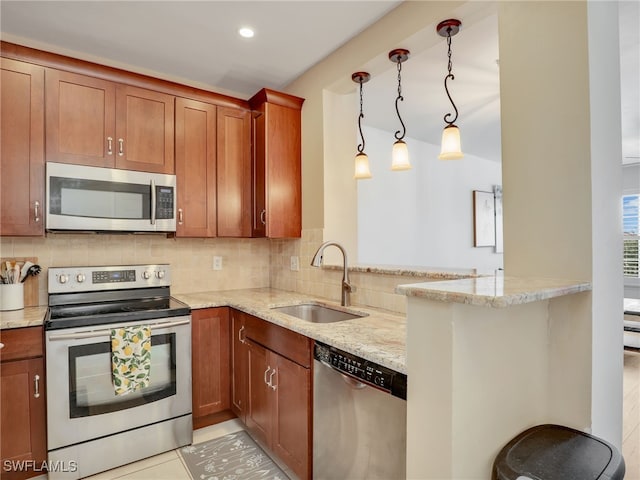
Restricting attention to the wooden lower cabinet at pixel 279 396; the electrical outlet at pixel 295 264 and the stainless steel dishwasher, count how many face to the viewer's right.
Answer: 0

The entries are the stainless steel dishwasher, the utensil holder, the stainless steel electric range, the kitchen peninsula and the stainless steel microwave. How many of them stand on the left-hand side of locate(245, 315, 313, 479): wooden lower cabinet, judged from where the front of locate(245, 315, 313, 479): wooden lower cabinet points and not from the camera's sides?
2

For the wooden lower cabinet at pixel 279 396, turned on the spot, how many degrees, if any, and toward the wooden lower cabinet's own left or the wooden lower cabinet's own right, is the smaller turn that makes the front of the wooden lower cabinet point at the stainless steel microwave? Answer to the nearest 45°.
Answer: approximately 90° to the wooden lower cabinet's own right

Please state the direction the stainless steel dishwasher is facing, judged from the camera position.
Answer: facing the viewer and to the left of the viewer

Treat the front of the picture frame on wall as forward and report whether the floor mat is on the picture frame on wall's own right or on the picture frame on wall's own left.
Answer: on the picture frame on wall's own right

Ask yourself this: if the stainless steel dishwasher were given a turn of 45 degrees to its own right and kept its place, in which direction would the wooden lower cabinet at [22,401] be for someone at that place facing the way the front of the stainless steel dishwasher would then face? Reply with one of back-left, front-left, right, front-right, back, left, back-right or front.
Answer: front

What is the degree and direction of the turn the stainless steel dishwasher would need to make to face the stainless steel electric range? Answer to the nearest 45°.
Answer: approximately 45° to its right

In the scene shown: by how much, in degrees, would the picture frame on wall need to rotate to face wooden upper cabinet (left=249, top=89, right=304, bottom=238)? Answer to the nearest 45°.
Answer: approximately 90° to its right

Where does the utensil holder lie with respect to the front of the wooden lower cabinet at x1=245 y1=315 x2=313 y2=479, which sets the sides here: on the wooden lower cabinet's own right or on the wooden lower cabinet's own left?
on the wooden lower cabinet's own right

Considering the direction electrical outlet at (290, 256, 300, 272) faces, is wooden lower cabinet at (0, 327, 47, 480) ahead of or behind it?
ahead

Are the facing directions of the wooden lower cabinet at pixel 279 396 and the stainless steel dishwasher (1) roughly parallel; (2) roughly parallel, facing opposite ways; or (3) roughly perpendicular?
roughly parallel

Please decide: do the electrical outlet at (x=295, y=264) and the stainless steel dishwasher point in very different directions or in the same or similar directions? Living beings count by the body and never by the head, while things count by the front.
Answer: same or similar directions

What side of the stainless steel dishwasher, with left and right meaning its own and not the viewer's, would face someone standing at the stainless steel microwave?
right

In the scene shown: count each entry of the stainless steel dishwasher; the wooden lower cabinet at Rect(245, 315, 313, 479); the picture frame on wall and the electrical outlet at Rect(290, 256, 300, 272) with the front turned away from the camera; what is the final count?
0

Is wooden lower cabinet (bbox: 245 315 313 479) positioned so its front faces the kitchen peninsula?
no
